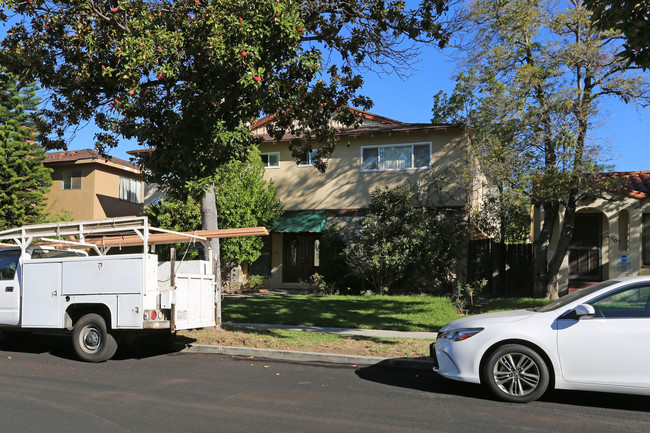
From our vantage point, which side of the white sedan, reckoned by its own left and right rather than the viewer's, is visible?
left

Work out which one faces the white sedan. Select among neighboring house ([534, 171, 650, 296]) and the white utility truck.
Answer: the neighboring house

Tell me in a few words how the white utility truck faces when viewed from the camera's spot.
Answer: facing away from the viewer and to the left of the viewer

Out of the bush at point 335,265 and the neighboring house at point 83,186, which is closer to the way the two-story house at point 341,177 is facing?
the bush

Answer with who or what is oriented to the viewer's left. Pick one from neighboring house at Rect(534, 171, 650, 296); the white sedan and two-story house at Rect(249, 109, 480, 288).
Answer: the white sedan

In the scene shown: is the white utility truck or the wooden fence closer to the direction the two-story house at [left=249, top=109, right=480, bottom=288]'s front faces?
the white utility truck

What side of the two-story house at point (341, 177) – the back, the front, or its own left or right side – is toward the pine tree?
right
